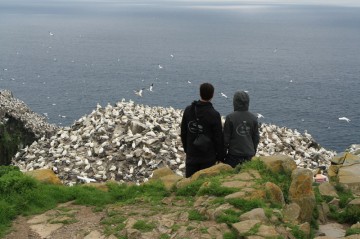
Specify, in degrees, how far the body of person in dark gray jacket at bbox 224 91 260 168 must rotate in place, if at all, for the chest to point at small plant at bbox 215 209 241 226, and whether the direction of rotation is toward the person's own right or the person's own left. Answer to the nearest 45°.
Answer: approximately 180°

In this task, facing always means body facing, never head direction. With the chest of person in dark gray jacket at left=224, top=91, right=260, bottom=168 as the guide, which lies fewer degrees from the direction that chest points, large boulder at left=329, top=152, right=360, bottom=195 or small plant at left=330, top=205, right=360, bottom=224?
the large boulder

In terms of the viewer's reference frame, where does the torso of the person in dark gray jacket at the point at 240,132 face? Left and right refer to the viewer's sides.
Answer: facing away from the viewer

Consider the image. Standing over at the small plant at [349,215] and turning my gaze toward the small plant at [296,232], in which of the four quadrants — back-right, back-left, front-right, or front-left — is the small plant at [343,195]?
back-right

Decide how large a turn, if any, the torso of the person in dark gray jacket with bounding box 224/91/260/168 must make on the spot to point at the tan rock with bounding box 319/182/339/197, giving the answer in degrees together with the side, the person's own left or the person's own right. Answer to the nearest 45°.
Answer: approximately 90° to the person's own right

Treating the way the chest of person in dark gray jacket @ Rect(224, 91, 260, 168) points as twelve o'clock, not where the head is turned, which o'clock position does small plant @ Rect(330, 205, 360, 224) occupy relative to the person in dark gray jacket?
The small plant is roughly at 4 o'clock from the person in dark gray jacket.

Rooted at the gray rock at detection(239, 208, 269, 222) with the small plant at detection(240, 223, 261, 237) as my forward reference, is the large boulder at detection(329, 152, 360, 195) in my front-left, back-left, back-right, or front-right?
back-left

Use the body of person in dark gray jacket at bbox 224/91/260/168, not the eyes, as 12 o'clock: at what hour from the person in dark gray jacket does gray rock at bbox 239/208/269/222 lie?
The gray rock is roughly at 6 o'clock from the person in dark gray jacket.

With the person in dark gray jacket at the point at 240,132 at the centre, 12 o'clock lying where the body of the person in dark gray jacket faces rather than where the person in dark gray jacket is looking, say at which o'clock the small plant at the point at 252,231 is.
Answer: The small plant is roughly at 6 o'clock from the person in dark gray jacket.

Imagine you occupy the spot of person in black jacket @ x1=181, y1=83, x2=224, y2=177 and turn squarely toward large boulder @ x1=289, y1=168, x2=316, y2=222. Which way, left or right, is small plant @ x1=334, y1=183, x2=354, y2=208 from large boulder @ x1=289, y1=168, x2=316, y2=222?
left

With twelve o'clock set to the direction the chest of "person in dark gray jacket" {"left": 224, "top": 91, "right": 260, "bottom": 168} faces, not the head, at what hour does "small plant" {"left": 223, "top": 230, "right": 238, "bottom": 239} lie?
The small plant is roughly at 6 o'clock from the person in dark gray jacket.

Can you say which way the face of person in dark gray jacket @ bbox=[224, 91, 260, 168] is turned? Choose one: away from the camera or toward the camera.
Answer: away from the camera

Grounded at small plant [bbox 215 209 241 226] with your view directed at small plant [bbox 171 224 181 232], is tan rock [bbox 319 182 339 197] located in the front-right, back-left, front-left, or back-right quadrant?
back-right
